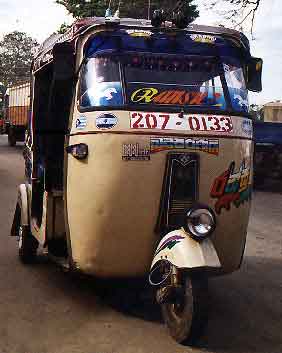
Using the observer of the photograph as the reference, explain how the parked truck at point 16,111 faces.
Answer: facing away from the viewer and to the left of the viewer

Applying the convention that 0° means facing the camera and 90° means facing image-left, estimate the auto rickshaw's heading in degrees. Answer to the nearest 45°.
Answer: approximately 315°

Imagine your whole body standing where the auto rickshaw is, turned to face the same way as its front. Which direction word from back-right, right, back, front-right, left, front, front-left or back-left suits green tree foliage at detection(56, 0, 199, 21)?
back-left

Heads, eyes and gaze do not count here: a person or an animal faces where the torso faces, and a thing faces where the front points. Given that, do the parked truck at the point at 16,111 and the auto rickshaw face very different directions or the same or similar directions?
very different directions
